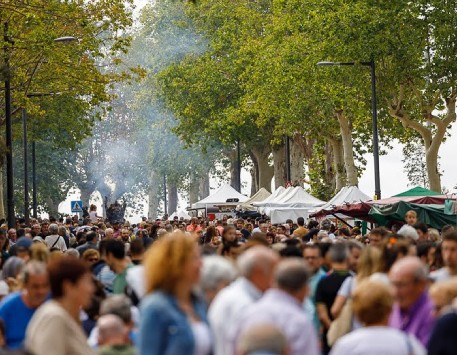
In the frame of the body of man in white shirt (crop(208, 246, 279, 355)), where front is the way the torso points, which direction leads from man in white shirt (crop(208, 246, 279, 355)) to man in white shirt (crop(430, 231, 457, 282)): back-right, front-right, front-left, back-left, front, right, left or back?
front-left

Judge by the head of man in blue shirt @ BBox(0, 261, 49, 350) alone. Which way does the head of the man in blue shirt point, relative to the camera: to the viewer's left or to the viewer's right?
to the viewer's right

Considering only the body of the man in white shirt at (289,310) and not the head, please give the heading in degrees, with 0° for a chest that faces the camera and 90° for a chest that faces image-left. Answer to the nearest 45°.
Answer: approximately 225°

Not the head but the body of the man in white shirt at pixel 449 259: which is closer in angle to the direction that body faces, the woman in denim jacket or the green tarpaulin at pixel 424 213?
the woman in denim jacket

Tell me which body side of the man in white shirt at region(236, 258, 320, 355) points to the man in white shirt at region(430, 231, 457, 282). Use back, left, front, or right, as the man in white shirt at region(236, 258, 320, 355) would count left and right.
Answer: front

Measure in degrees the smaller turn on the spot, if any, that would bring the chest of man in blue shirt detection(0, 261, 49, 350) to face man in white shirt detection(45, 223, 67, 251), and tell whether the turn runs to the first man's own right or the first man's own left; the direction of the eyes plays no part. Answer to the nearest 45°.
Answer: approximately 135° to the first man's own left

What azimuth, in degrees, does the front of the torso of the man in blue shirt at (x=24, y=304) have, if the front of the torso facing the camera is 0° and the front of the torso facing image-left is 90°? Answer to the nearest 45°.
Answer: approximately 315°
